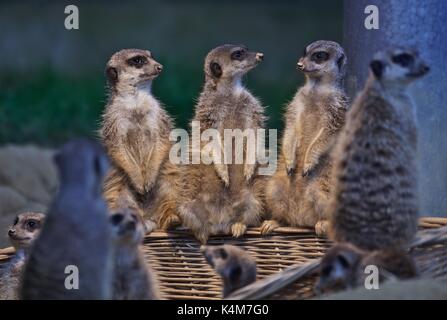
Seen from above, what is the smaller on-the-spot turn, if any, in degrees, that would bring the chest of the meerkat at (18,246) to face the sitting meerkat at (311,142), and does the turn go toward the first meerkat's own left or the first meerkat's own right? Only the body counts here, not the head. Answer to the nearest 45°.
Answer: approximately 135° to the first meerkat's own left

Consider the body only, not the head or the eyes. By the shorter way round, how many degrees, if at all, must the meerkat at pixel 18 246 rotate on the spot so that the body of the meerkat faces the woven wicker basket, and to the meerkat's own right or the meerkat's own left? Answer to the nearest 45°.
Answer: approximately 135° to the meerkat's own left

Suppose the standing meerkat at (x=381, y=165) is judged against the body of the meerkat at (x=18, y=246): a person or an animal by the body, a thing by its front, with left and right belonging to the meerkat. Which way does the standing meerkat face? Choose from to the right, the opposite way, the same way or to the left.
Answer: the opposite way

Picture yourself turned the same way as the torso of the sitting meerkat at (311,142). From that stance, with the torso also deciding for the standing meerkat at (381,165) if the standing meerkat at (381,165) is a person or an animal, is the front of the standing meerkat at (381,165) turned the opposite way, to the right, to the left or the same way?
the opposite way

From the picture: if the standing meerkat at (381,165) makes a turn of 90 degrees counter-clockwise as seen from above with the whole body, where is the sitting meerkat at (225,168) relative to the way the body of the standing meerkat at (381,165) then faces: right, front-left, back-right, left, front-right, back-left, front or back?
front

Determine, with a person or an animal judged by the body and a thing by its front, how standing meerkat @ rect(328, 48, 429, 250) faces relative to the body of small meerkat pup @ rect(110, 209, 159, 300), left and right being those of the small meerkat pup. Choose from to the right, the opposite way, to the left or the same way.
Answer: the opposite way

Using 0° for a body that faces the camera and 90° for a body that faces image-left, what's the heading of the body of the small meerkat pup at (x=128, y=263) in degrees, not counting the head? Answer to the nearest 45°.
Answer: approximately 45°

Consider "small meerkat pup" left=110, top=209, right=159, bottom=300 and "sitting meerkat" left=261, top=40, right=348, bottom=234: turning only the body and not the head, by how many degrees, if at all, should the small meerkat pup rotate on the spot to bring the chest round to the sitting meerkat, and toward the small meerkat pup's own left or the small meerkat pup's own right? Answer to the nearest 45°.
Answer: approximately 180°

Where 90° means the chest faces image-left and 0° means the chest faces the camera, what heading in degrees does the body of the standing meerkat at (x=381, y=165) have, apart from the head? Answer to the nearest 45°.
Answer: approximately 225°
